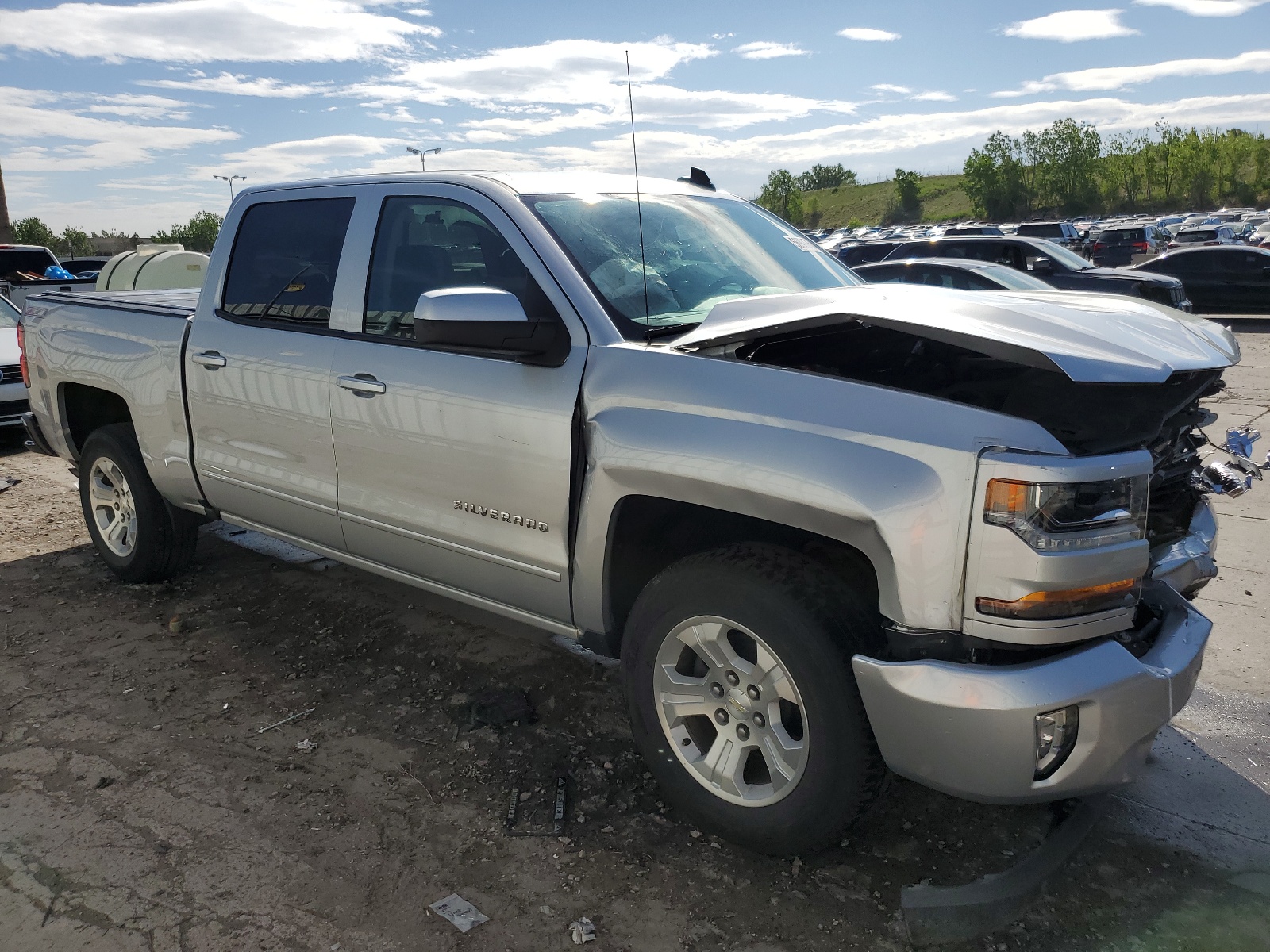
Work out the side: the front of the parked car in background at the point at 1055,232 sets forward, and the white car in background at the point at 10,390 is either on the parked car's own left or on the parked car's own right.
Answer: on the parked car's own right

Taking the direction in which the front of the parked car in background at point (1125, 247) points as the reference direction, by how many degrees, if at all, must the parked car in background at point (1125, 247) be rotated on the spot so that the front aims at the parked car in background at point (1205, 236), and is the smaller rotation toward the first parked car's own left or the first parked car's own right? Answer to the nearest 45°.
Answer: approximately 45° to the first parked car's own right

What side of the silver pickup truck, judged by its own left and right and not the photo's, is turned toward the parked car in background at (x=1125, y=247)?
left

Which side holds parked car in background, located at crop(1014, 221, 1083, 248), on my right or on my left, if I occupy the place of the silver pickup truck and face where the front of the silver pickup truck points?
on my left

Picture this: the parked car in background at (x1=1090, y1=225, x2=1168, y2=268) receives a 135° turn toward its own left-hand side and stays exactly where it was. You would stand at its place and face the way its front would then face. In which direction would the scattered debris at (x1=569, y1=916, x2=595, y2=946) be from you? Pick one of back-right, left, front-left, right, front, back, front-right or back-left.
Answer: front-left

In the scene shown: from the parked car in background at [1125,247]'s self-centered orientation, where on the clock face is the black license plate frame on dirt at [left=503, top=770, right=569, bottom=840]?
The black license plate frame on dirt is roughly at 6 o'clock from the parked car in background.

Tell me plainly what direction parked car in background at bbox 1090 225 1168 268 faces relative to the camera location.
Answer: facing away from the viewer

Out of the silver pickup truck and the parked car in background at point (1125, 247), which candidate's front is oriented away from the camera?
the parked car in background
